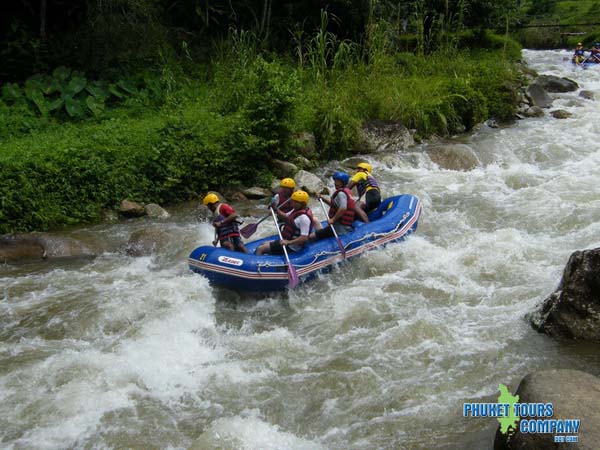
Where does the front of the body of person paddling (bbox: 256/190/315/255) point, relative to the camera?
to the viewer's left

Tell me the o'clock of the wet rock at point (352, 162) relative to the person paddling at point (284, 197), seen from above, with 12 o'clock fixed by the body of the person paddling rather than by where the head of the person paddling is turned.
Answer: The wet rock is roughly at 5 o'clock from the person paddling.

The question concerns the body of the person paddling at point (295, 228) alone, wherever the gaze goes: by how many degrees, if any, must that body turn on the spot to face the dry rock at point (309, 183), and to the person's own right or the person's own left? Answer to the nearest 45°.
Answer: approximately 90° to the person's own right

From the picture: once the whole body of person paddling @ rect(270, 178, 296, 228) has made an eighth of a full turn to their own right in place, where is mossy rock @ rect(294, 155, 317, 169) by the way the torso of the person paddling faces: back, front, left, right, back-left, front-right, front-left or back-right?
right

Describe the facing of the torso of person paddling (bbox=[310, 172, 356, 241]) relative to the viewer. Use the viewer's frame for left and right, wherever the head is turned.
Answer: facing to the left of the viewer

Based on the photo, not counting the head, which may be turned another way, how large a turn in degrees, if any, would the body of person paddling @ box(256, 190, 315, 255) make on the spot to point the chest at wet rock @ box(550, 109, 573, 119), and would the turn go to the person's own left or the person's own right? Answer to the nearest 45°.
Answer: approximately 135° to the person's own right

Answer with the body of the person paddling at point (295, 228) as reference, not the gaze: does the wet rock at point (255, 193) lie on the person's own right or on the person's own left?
on the person's own right

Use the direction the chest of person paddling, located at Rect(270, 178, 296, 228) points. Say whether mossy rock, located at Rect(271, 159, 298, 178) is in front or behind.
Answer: behind

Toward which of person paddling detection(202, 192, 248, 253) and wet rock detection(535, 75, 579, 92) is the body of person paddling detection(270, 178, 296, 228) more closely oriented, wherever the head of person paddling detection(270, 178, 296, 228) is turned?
the person paddling

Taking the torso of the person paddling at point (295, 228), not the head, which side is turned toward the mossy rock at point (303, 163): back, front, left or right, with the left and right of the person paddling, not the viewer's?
right

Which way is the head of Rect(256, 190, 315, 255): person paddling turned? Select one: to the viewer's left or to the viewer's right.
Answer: to the viewer's left

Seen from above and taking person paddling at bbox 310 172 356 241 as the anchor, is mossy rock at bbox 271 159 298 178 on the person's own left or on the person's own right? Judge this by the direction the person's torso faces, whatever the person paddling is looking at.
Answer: on the person's own right

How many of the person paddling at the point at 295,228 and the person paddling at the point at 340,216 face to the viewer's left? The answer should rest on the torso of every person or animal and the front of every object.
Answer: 2

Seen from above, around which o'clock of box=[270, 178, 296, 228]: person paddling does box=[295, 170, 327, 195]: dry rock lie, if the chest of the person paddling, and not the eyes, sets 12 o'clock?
The dry rock is roughly at 5 o'clock from the person paddling.
